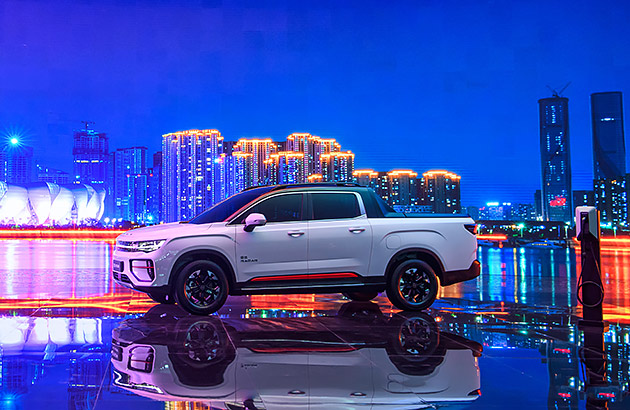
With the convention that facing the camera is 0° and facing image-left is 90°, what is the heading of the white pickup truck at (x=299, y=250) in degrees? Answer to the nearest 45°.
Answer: approximately 90°
